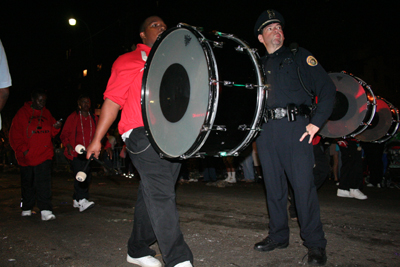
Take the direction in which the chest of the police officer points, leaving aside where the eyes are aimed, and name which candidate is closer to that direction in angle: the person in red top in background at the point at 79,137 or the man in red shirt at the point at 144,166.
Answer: the man in red shirt

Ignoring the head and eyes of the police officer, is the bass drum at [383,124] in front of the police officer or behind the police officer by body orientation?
behind

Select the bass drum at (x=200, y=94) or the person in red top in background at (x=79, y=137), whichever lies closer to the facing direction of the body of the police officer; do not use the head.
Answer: the bass drum

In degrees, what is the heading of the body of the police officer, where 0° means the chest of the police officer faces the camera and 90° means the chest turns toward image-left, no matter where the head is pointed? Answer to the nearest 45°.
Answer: approximately 45°

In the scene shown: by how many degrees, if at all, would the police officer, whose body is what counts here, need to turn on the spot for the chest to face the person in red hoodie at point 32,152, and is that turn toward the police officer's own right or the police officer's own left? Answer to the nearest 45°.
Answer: approximately 45° to the police officer's own right

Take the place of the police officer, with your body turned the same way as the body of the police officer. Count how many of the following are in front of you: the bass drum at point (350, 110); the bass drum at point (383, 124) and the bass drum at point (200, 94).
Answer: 1

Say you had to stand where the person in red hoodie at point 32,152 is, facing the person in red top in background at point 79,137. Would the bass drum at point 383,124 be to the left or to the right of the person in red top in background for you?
right

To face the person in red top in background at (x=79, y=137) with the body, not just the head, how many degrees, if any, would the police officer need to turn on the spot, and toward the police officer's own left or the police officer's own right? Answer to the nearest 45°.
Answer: approximately 90° to the police officer's own right

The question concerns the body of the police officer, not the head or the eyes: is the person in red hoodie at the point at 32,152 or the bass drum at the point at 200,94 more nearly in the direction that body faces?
the bass drum

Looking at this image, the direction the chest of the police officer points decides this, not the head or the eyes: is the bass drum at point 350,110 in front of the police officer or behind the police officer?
behind
